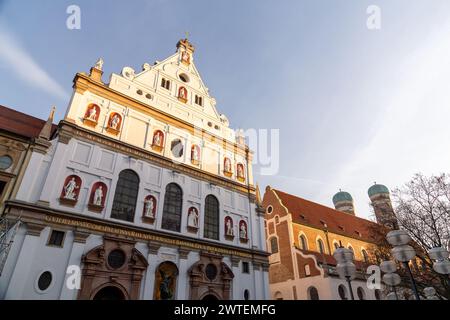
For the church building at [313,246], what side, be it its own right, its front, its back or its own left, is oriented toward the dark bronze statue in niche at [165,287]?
front

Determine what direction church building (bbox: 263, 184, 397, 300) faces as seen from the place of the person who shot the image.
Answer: facing the viewer and to the left of the viewer

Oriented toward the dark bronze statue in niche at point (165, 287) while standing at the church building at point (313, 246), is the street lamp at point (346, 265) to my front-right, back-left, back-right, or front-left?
front-left

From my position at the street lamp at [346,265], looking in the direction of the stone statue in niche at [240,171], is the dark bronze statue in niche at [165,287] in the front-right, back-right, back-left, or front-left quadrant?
front-left

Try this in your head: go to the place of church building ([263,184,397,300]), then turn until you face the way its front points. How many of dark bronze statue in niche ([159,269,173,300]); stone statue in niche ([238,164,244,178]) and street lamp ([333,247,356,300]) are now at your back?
0

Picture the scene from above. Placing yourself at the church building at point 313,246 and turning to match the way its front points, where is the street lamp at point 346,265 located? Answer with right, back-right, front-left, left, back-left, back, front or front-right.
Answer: front-left
